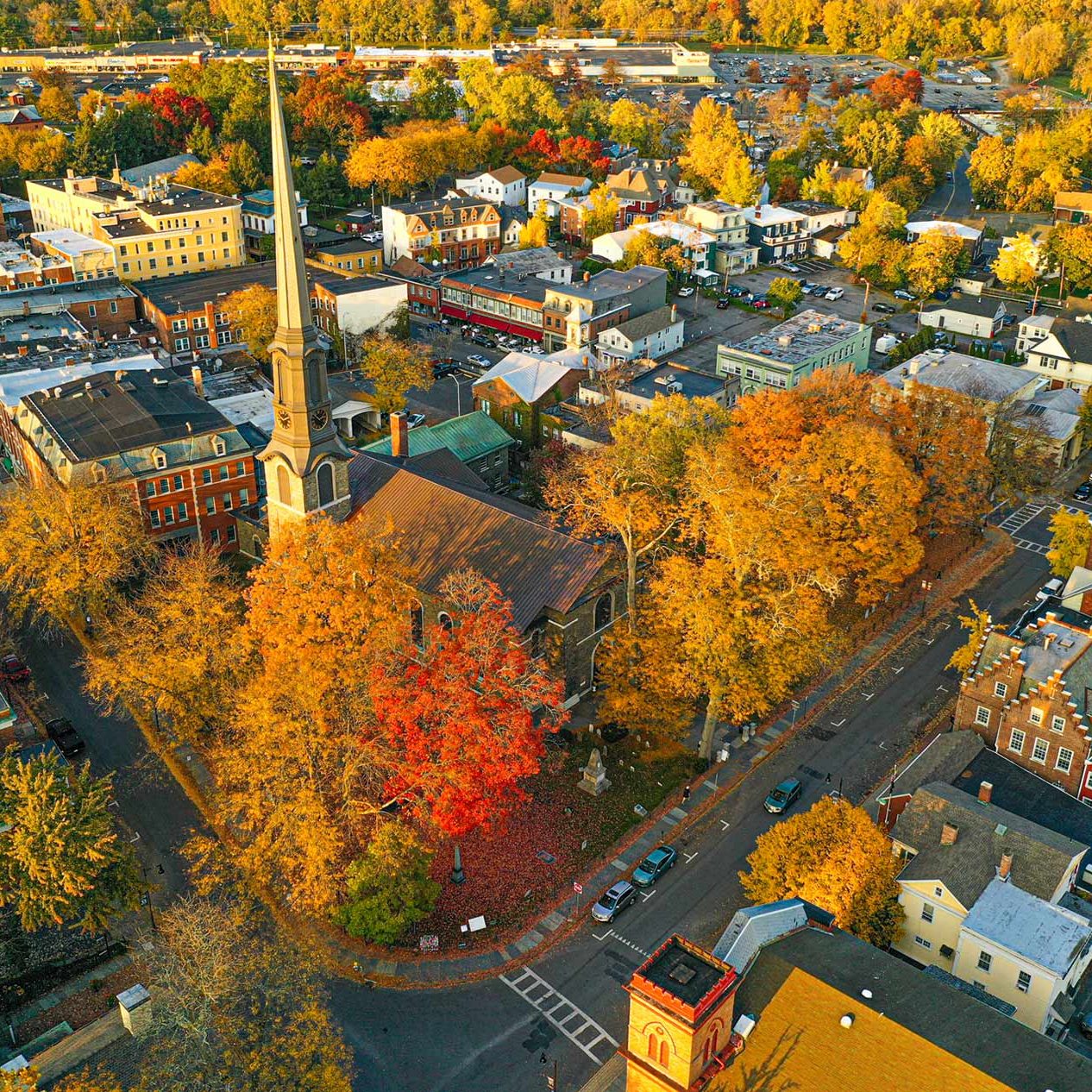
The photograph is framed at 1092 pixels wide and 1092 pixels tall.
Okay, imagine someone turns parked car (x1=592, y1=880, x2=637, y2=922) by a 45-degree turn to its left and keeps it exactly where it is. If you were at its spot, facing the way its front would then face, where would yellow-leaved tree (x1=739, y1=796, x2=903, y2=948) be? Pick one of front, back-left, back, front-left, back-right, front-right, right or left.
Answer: left

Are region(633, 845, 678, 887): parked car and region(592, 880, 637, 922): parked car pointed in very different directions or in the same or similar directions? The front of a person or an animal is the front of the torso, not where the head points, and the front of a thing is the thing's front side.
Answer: same or similar directions

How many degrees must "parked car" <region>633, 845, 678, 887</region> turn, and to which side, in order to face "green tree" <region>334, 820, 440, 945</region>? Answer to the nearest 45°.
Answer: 0° — it already faces it

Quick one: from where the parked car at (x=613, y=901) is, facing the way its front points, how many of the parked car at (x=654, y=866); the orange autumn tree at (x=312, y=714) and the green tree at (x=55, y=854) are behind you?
1

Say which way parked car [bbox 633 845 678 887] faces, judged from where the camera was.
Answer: facing the viewer and to the left of the viewer

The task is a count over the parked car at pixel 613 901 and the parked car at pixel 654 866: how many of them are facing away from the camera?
0

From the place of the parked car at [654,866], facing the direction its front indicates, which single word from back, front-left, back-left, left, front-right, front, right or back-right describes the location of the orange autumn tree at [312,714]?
front-right

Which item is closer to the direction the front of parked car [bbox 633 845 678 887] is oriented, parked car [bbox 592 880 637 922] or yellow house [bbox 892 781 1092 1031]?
the parked car

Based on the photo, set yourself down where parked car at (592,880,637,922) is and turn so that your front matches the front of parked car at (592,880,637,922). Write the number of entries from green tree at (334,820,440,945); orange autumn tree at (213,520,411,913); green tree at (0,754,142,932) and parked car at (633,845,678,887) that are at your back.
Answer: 1

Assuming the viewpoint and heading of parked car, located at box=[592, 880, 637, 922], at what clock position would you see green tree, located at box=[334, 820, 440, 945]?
The green tree is roughly at 1 o'clock from the parked car.

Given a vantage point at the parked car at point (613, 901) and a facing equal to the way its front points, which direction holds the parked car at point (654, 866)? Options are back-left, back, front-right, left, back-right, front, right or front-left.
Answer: back

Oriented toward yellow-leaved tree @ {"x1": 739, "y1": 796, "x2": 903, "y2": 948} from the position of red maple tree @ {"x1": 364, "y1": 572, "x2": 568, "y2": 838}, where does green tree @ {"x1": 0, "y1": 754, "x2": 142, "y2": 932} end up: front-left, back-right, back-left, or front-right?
back-right

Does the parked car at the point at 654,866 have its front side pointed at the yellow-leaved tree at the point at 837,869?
no

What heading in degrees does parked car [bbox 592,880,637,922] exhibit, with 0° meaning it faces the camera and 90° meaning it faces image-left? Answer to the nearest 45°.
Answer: approximately 45°

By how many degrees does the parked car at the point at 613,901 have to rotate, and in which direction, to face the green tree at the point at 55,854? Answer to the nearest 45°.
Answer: approximately 45° to its right
